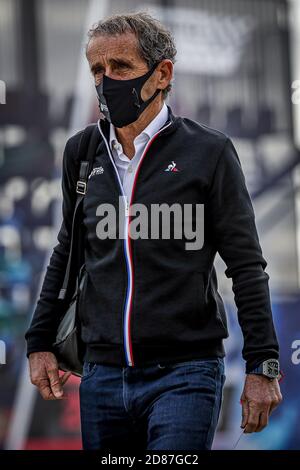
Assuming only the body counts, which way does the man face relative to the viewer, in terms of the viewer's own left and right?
facing the viewer and to the left of the viewer

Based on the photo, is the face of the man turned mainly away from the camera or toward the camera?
toward the camera
